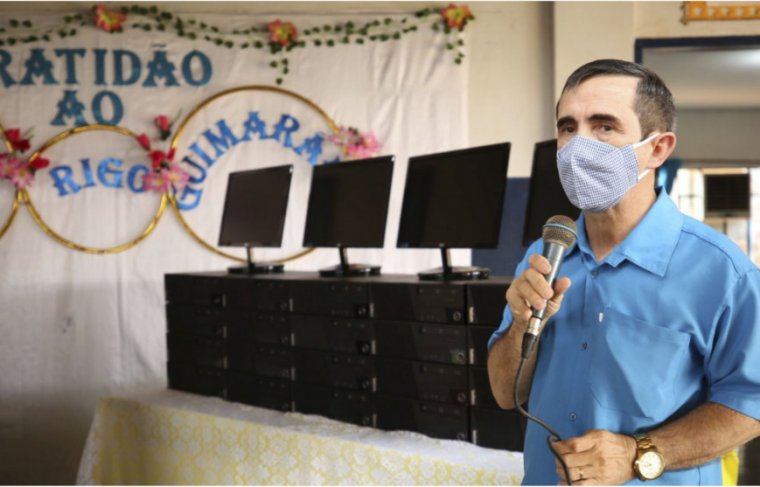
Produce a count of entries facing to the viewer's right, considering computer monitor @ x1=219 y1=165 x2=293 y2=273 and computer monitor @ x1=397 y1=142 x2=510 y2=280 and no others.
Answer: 0

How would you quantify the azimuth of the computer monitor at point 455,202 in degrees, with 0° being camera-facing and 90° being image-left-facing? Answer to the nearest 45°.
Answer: approximately 45°

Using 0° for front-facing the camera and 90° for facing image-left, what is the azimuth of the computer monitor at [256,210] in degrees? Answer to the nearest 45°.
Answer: approximately 45°

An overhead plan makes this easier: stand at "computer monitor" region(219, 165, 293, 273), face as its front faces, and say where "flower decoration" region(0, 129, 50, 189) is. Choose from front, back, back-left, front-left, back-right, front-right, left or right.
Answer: right

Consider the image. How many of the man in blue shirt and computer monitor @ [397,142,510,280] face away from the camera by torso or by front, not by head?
0

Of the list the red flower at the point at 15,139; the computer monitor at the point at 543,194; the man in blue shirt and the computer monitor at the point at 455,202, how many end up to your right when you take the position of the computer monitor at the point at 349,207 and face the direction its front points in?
1

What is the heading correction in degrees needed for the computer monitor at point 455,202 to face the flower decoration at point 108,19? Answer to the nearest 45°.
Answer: approximately 90° to its right

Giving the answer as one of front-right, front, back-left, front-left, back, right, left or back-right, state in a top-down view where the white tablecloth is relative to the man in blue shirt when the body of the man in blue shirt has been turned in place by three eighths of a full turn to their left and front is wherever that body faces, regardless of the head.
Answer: back-left

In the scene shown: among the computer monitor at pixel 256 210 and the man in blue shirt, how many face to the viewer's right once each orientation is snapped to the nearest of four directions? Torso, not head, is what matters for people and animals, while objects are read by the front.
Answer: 0

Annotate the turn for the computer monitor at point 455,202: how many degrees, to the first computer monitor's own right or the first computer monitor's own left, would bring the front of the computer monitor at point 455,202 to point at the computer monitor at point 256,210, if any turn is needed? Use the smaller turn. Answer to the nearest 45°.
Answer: approximately 90° to the first computer monitor's own right

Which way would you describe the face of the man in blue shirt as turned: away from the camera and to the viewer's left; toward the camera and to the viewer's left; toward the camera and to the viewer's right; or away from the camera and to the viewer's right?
toward the camera and to the viewer's left

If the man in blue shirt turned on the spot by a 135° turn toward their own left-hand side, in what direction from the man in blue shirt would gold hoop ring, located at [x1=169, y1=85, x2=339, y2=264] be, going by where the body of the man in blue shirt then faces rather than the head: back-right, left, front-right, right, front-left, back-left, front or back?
back-left

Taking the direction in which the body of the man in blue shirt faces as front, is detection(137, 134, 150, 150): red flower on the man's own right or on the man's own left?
on the man's own right

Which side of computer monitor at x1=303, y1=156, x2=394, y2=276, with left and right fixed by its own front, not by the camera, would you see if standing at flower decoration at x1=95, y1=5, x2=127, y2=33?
right

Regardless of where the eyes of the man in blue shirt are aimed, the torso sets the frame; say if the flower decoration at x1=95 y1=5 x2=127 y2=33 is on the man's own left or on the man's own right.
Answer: on the man's own right
